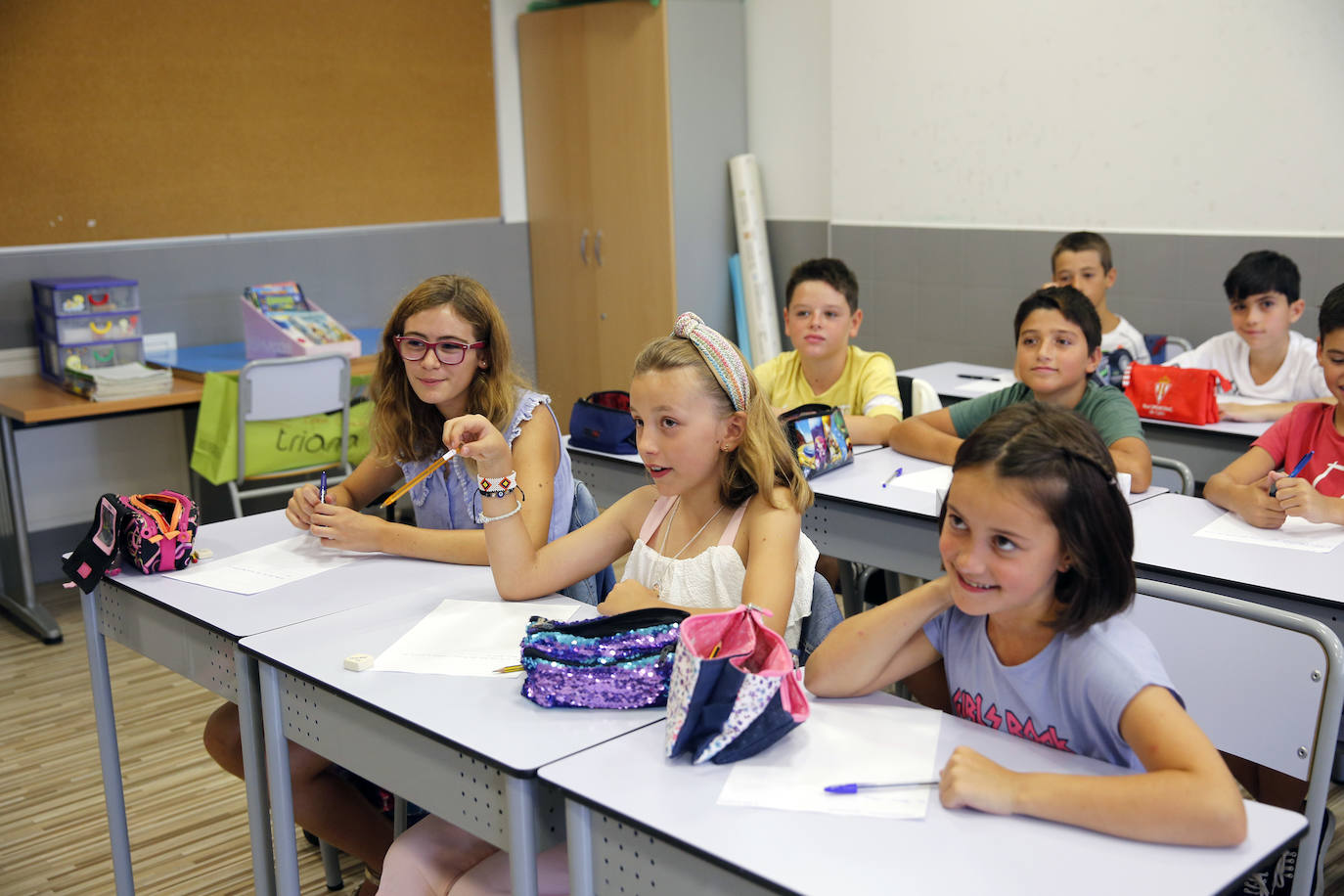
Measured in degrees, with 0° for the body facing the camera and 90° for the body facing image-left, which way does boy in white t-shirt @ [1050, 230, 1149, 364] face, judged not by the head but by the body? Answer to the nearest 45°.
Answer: approximately 45°

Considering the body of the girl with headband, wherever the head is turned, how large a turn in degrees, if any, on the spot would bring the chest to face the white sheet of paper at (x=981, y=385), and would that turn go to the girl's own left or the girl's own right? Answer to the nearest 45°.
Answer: approximately 180°

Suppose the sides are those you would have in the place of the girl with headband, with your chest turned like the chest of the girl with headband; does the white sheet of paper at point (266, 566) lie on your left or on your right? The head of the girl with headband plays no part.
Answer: on your right

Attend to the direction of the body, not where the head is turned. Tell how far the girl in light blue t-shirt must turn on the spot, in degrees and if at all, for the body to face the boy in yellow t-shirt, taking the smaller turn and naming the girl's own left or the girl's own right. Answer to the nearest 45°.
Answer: approximately 135° to the girl's own right

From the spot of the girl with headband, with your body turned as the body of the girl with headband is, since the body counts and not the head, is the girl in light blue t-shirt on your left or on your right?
on your left
